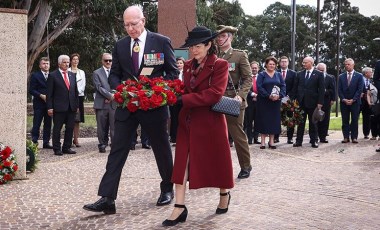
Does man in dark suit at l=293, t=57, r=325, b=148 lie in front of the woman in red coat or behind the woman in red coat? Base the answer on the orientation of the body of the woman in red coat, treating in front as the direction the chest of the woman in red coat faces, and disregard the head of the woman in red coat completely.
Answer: behind

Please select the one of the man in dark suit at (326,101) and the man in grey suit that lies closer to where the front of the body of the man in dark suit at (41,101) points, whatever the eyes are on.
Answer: the man in grey suit

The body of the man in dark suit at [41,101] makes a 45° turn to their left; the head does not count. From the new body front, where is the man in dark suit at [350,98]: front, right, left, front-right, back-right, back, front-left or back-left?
front

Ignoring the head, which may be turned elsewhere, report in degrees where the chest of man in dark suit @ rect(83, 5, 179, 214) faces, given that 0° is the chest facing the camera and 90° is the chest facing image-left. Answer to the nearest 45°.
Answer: approximately 45°

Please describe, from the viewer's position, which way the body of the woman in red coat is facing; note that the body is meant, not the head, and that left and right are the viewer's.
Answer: facing the viewer and to the left of the viewer

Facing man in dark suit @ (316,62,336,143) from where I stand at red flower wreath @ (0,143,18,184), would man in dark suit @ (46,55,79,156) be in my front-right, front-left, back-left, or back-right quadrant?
front-left

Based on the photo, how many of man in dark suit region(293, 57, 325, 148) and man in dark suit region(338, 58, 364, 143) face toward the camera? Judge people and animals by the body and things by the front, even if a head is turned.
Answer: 2

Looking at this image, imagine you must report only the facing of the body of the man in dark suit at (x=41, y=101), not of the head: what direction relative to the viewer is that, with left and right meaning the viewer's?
facing the viewer and to the right of the viewer

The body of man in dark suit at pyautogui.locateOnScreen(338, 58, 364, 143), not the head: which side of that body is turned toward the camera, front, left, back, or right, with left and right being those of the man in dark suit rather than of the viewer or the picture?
front

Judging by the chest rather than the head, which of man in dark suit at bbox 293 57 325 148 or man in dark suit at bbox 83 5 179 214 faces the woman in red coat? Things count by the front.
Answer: man in dark suit at bbox 293 57 325 148

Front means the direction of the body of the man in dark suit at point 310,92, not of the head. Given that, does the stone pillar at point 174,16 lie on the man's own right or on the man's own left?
on the man's own right

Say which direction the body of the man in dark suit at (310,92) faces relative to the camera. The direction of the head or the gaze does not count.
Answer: toward the camera

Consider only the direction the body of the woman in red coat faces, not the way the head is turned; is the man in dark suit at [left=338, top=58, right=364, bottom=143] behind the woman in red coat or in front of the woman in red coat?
behind

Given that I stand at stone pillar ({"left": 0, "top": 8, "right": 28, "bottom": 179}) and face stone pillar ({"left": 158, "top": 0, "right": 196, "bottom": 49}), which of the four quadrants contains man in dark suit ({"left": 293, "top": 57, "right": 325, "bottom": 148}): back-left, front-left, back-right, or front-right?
front-right

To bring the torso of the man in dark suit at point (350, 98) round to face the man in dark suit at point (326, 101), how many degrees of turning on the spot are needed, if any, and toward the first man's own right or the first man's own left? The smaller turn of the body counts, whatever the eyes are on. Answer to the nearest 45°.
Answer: approximately 90° to the first man's own right

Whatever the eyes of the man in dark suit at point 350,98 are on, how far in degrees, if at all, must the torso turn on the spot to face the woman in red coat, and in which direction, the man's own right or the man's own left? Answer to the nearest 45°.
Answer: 0° — they already face them
